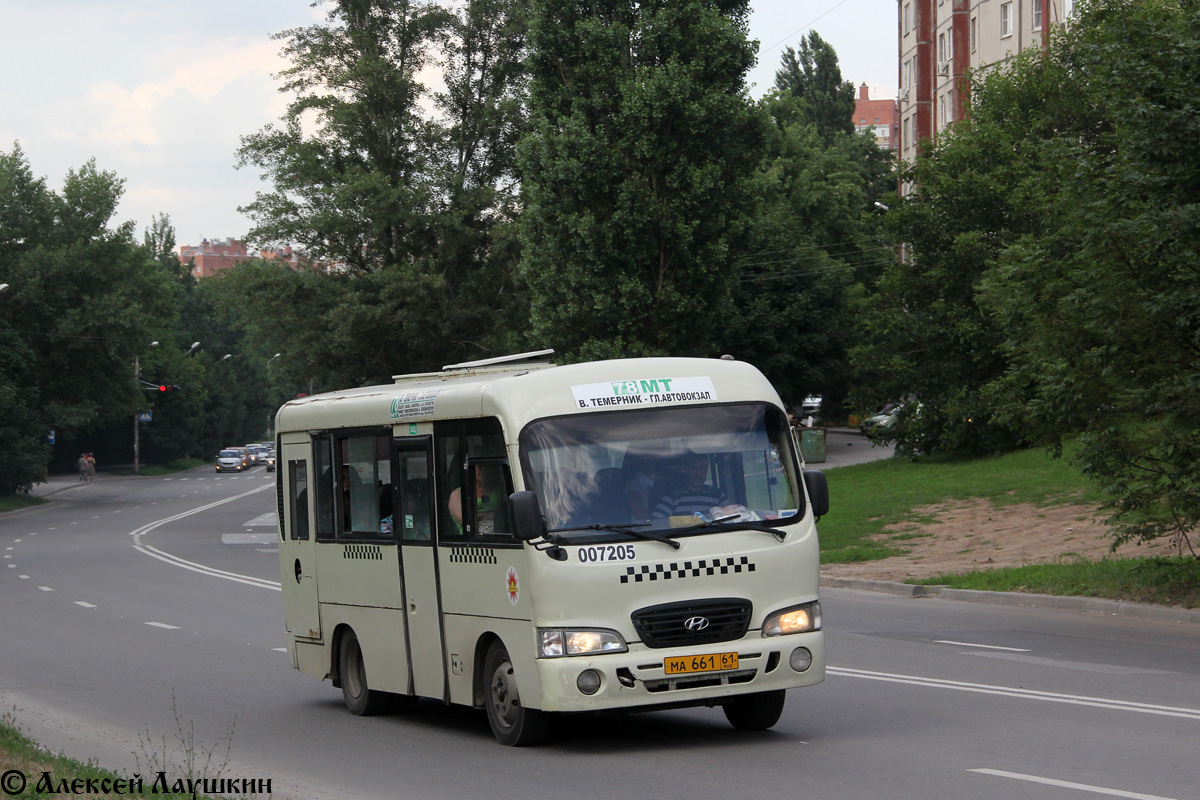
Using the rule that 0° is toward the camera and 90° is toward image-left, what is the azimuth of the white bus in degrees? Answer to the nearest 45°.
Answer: approximately 315°

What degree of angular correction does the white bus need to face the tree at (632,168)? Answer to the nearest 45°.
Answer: approximately 135° to its left

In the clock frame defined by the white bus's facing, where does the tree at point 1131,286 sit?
The tree is roughly at 9 o'clock from the white bus.
